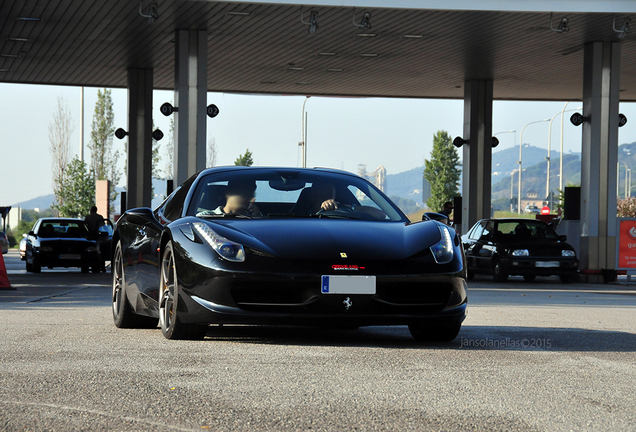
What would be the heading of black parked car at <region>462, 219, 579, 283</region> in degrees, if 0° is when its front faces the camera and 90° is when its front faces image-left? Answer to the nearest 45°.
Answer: approximately 315°

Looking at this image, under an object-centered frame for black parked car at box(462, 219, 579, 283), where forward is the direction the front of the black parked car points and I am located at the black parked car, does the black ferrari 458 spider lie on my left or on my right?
on my right

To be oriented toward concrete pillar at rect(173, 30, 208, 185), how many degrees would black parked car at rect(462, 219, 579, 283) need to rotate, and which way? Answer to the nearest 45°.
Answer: approximately 135° to its right

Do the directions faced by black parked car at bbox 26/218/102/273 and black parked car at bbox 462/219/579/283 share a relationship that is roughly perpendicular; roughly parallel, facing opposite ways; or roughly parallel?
roughly parallel

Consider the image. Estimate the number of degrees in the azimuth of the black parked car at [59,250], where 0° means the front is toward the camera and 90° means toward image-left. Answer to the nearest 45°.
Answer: approximately 0°

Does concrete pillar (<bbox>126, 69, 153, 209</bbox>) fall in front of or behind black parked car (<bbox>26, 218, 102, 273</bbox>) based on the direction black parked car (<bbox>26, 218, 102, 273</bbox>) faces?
behind

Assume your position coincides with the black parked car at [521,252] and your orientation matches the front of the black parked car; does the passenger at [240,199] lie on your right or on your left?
on your right

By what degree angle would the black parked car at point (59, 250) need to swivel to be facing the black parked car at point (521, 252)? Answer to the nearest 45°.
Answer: approximately 45° to its left

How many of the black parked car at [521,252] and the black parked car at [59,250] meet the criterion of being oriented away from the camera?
0

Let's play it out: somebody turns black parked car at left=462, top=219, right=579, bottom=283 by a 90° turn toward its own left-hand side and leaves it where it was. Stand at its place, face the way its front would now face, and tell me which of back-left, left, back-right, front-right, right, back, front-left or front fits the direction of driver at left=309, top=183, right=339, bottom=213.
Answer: back-right

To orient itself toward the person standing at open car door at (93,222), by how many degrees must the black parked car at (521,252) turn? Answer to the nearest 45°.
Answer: approximately 135° to its right

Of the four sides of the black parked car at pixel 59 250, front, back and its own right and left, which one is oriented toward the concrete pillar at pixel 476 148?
left

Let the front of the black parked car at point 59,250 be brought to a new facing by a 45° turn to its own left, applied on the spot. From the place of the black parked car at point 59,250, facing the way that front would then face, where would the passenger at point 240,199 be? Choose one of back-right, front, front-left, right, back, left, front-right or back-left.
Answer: front-right

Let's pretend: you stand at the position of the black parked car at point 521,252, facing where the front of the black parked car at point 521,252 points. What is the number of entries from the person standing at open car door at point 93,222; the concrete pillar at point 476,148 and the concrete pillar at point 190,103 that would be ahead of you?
0
